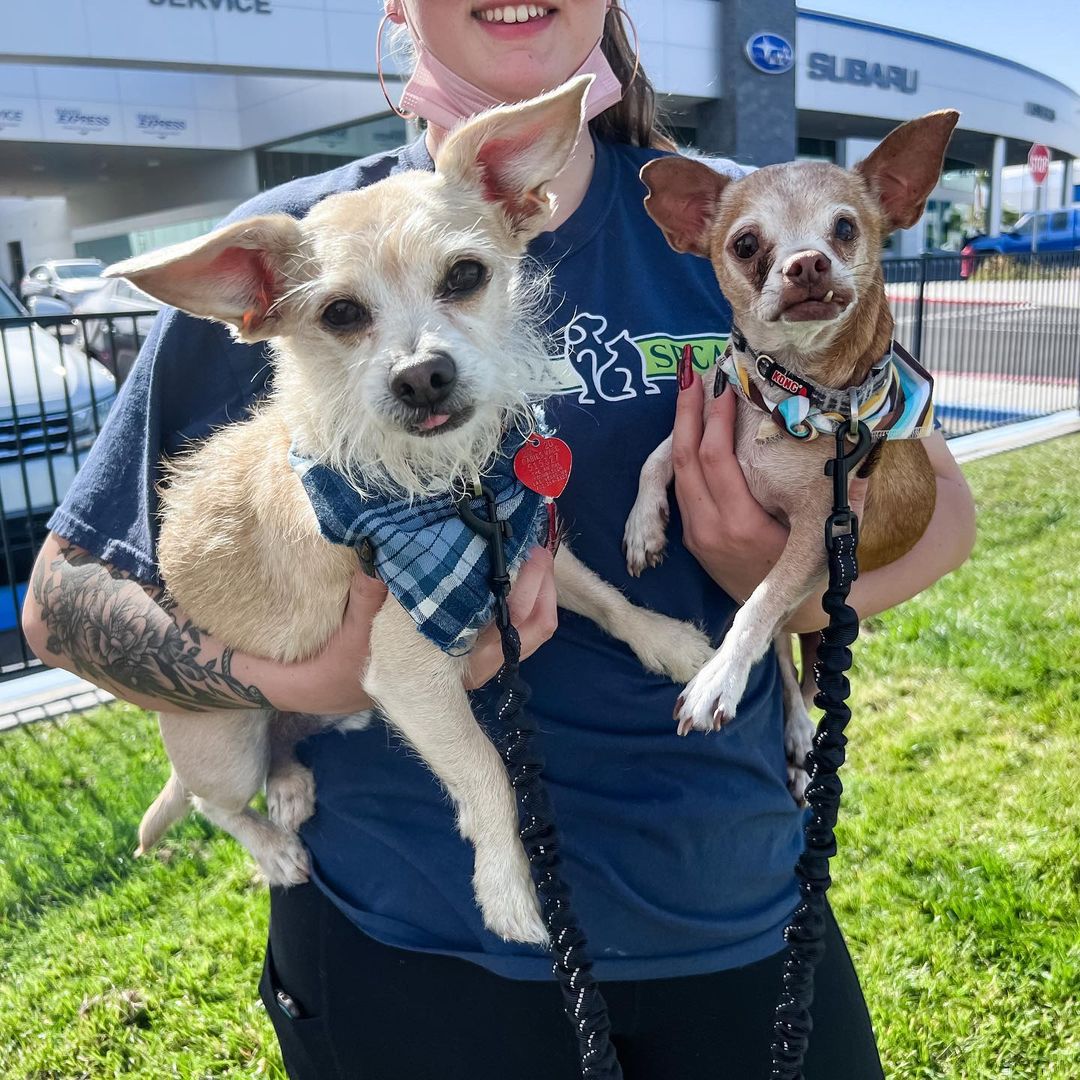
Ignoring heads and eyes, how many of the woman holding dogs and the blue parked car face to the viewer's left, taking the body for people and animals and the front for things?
1

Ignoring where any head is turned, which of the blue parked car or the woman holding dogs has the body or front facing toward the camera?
the woman holding dogs

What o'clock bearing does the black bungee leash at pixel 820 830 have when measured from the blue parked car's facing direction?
The black bungee leash is roughly at 9 o'clock from the blue parked car.

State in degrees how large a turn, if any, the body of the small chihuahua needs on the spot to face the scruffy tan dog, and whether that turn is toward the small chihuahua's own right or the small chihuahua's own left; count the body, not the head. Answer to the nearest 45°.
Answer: approximately 45° to the small chihuahua's own right

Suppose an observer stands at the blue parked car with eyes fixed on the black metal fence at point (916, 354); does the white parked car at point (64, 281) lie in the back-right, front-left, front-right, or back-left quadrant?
front-right

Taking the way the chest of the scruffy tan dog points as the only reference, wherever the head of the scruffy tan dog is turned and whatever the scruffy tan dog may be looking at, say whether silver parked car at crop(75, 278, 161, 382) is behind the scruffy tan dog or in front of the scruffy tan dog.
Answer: behind

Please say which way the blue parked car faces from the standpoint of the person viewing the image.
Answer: facing to the left of the viewer

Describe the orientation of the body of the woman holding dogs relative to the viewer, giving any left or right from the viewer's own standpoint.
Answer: facing the viewer

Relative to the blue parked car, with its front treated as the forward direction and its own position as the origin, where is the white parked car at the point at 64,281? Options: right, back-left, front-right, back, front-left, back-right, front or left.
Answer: front-left

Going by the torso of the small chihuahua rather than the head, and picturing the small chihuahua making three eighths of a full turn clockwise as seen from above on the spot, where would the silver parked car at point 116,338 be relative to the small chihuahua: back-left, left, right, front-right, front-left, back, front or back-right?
front-left

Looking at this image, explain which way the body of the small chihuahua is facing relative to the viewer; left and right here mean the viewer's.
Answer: facing the viewer and to the left of the viewer

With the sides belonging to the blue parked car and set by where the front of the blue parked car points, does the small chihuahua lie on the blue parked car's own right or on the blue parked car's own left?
on the blue parked car's own left

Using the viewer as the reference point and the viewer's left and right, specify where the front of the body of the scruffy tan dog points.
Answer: facing the viewer and to the right of the viewer

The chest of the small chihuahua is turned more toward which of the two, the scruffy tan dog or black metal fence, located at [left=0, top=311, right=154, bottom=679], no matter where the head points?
the scruffy tan dog

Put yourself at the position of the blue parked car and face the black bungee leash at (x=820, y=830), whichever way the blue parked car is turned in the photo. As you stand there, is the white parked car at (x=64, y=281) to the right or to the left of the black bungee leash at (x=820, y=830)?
right
